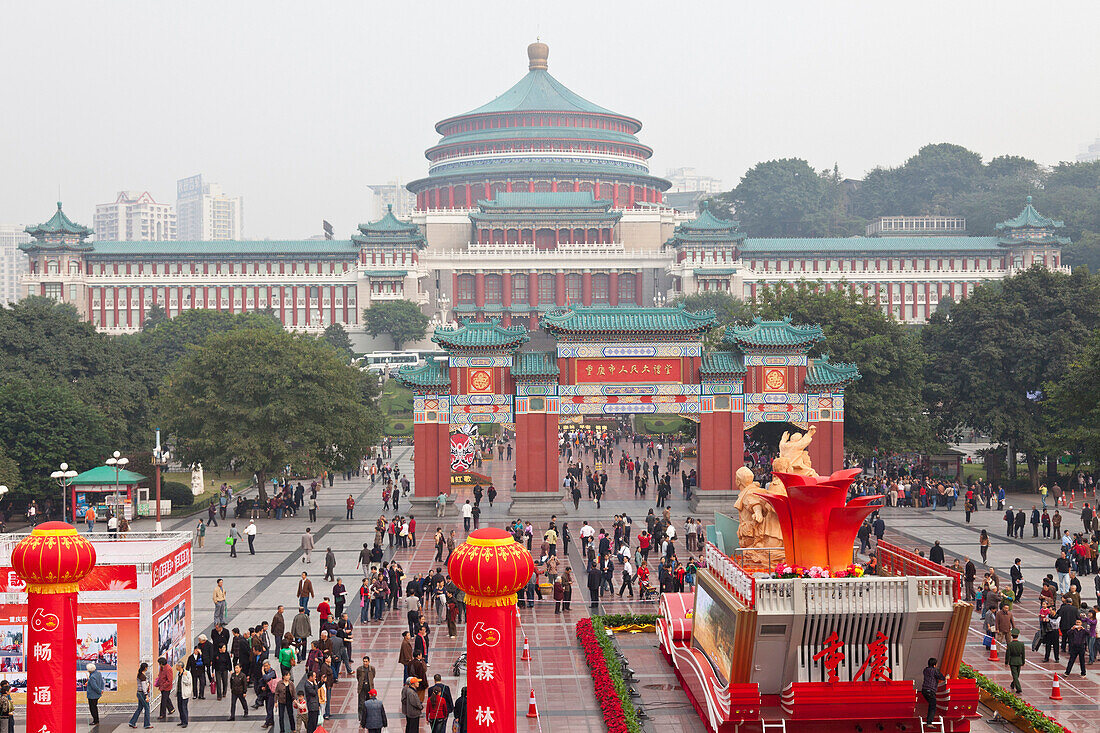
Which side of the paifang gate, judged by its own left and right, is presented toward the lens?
front

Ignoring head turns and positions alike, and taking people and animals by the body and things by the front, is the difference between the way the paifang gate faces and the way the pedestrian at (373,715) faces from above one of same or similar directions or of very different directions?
very different directions

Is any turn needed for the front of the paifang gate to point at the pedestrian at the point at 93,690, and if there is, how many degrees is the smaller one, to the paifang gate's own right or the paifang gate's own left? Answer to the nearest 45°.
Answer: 0° — it already faces them

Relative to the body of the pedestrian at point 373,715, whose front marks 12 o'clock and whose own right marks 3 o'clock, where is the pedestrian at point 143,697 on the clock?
the pedestrian at point 143,697 is roughly at 10 o'clock from the pedestrian at point 373,715.

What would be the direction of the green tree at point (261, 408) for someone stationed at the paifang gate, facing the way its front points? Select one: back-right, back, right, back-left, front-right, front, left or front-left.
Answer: right

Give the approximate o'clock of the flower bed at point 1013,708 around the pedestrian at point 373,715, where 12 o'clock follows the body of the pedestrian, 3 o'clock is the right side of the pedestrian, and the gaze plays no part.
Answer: The flower bed is roughly at 3 o'clock from the pedestrian.

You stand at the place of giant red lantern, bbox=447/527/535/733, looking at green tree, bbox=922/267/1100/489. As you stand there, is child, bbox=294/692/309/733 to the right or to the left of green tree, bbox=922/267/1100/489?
left

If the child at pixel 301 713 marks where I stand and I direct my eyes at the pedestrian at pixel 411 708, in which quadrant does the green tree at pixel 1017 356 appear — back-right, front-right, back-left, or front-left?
front-left

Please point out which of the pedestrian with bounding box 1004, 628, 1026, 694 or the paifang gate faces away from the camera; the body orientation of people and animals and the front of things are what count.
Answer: the pedestrian

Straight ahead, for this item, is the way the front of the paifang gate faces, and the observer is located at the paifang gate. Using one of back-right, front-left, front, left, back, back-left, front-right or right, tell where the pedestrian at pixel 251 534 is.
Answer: front-right

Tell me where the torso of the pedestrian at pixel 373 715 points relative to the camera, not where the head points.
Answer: away from the camera

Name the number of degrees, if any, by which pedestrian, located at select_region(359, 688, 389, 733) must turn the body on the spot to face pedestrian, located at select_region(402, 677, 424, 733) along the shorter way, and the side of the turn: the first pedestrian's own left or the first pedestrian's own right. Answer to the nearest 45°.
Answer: approximately 45° to the first pedestrian's own right

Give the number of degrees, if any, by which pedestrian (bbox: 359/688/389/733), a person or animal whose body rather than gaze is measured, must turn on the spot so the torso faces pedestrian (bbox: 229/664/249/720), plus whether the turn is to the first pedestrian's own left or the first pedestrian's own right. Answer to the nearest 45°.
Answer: approximately 45° to the first pedestrian's own left

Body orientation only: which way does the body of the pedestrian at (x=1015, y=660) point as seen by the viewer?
away from the camera

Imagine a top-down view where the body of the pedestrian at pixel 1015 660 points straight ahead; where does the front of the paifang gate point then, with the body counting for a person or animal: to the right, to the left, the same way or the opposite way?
the opposite way
